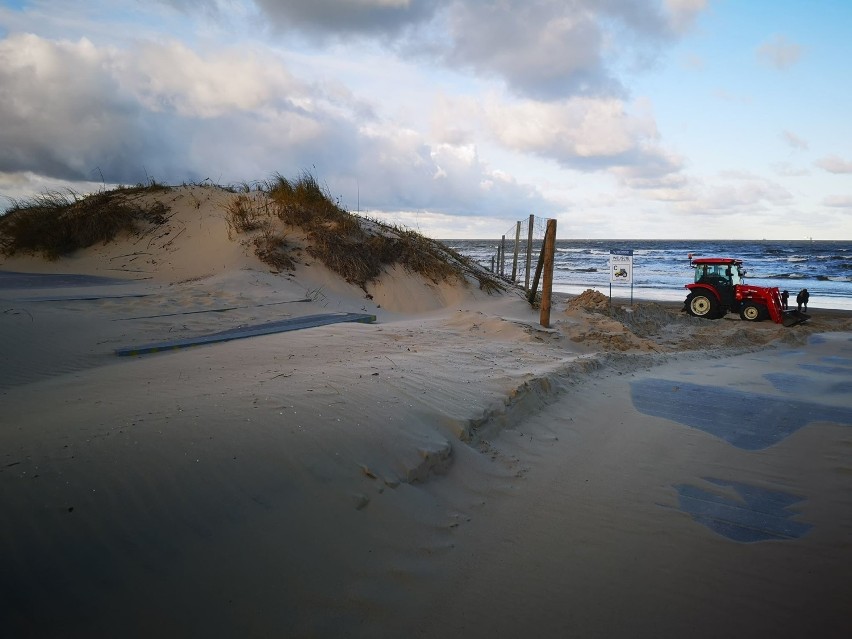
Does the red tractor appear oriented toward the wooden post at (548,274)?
no

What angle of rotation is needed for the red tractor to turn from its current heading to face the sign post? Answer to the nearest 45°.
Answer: approximately 180°

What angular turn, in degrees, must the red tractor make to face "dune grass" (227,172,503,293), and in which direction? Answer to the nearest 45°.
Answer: approximately 135° to its right

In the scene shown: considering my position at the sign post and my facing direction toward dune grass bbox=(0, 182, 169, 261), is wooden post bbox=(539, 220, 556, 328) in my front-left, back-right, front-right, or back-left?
front-left

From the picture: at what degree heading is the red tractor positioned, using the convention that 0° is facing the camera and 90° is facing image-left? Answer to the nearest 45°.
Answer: approximately 270°

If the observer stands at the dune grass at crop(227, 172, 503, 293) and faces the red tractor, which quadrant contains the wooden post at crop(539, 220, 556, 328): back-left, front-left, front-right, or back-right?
front-right

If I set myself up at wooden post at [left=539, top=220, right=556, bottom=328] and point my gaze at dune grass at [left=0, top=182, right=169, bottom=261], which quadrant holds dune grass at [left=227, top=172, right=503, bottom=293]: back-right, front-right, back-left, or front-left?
front-right

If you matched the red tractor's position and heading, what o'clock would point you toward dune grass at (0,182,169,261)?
The dune grass is roughly at 5 o'clock from the red tractor.

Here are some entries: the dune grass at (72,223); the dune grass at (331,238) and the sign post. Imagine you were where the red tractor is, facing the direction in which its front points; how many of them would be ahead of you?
0

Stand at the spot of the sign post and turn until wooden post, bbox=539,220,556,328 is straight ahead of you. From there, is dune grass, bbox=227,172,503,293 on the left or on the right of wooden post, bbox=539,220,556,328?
right
